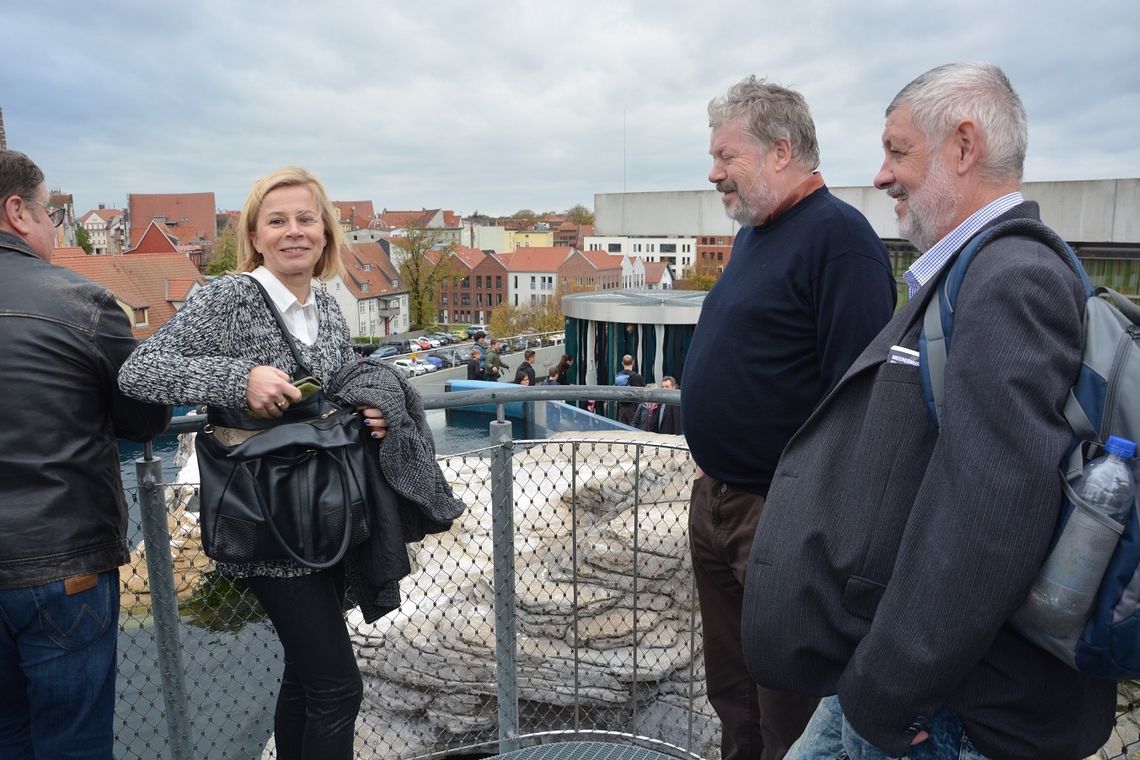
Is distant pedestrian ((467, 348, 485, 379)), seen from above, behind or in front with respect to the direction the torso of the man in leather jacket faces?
in front

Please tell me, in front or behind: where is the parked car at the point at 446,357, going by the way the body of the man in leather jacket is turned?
in front

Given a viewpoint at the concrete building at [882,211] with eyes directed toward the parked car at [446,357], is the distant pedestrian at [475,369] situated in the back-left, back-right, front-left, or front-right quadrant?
front-left

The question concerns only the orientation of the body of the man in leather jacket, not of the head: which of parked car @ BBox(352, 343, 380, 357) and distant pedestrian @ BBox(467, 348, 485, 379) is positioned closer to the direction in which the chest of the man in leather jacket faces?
the distant pedestrian
